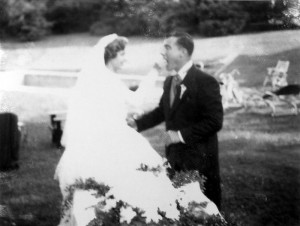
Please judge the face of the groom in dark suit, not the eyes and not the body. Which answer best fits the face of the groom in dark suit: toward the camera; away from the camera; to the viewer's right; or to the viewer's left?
to the viewer's left

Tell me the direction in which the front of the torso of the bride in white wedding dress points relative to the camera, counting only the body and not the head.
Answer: to the viewer's right

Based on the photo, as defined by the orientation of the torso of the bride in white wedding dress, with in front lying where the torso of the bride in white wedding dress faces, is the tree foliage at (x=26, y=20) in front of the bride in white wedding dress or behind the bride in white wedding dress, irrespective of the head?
behind

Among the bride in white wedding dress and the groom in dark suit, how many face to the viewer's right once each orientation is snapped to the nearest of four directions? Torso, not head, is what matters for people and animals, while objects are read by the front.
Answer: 1

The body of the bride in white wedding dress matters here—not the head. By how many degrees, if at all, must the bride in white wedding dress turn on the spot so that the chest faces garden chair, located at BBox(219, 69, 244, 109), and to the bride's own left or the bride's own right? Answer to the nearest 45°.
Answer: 0° — they already face it
